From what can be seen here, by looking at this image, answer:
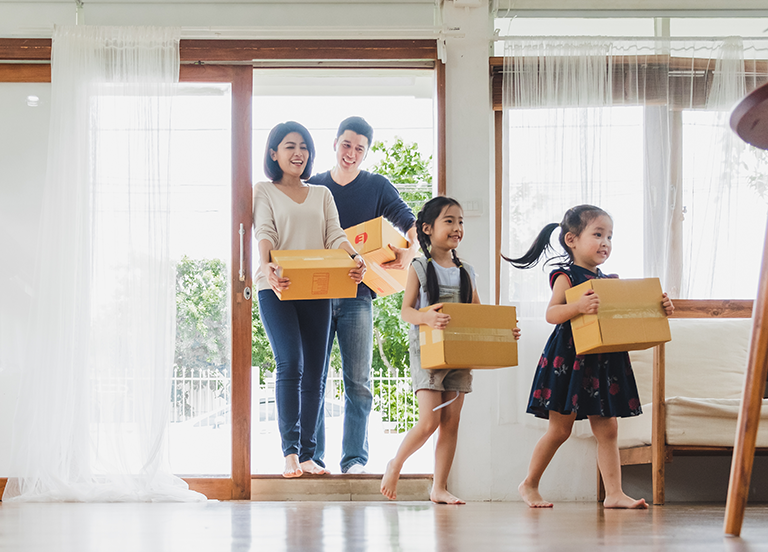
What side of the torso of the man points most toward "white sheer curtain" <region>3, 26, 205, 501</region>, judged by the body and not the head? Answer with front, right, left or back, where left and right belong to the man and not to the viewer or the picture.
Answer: right

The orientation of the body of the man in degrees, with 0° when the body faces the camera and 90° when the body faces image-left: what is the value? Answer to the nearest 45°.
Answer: approximately 0°

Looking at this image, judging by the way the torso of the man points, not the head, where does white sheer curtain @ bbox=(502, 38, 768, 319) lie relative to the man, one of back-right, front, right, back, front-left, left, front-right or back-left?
left

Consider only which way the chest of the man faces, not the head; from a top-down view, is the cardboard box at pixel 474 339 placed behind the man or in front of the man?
in front

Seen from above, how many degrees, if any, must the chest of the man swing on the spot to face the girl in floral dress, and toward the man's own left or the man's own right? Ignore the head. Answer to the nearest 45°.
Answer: approximately 45° to the man's own left

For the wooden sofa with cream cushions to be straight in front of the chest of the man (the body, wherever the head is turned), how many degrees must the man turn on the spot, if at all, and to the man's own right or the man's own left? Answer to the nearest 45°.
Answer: approximately 45° to the man's own left

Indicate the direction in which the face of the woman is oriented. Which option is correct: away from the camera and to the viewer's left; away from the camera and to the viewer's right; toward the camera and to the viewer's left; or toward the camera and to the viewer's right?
toward the camera and to the viewer's right

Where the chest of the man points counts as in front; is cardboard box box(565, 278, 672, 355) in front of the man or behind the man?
in front

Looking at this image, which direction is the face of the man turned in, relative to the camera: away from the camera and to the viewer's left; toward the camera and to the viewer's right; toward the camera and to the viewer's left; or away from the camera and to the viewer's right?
toward the camera and to the viewer's left
